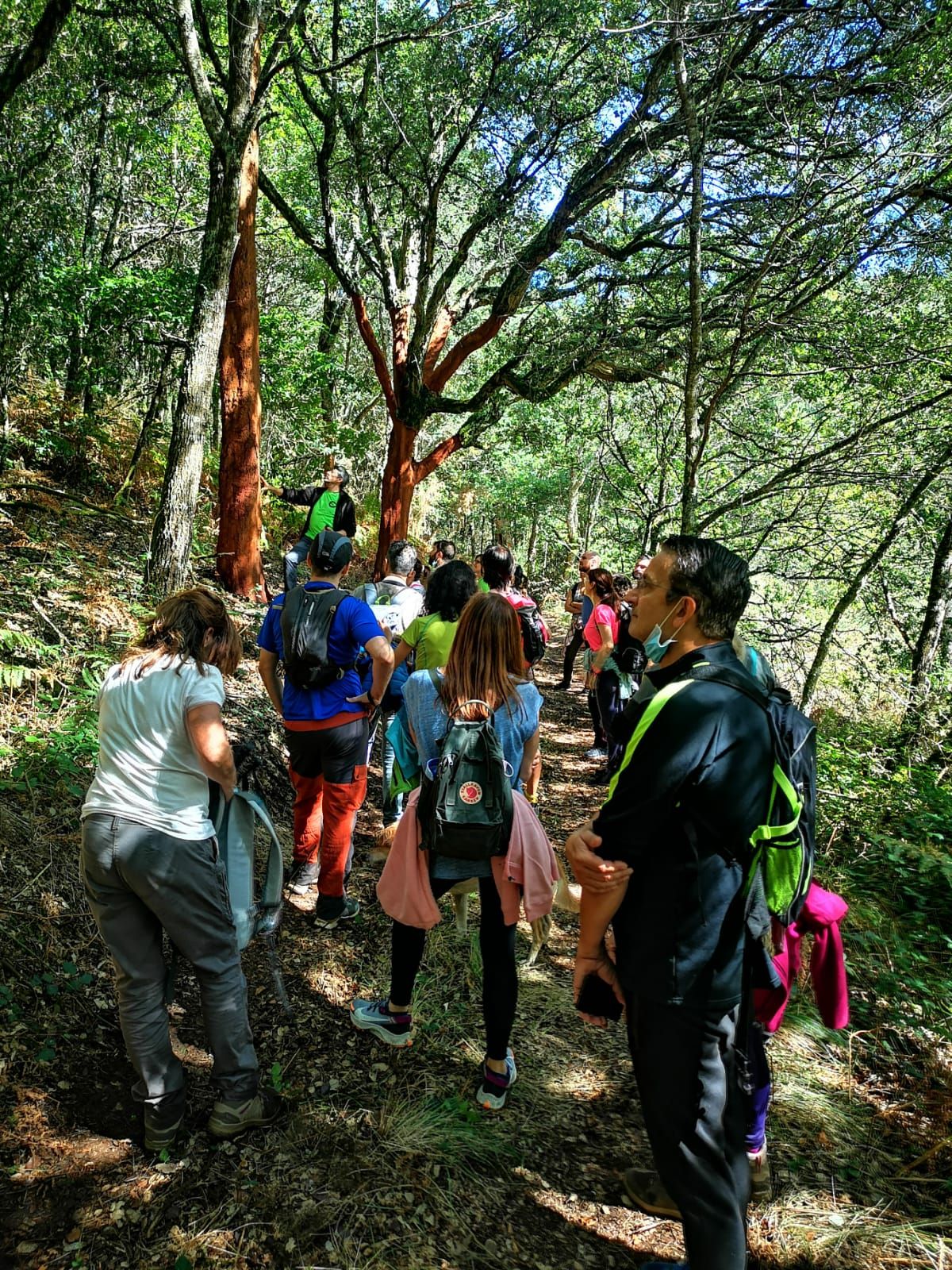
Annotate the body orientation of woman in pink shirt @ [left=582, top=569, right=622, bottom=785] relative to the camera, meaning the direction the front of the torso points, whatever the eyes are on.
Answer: to the viewer's left

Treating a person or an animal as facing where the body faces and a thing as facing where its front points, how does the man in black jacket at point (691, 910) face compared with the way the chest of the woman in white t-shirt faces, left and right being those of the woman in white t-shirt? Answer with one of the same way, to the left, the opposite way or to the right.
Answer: to the left

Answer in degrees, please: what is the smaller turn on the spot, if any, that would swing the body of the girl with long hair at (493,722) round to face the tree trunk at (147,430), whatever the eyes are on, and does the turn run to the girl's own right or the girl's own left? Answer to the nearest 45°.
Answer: approximately 45° to the girl's own left

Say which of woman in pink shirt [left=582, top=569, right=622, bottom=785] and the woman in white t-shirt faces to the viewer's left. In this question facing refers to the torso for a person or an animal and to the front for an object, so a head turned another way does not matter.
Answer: the woman in pink shirt

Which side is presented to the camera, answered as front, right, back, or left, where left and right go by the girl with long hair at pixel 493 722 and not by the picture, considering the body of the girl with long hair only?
back

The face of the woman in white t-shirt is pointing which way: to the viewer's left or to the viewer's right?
to the viewer's right

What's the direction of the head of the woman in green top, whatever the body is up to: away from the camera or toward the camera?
away from the camera

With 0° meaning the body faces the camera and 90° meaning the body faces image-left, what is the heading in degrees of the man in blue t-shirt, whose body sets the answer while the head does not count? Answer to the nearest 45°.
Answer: approximately 180°

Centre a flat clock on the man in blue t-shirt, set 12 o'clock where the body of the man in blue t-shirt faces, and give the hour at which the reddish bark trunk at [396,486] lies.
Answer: The reddish bark trunk is roughly at 12 o'clock from the man in blue t-shirt.

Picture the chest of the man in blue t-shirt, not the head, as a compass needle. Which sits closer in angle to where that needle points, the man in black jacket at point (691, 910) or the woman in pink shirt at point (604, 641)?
the woman in pink shirt

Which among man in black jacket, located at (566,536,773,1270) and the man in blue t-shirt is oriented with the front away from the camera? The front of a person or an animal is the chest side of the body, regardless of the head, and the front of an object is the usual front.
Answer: the man in blue t-shirt

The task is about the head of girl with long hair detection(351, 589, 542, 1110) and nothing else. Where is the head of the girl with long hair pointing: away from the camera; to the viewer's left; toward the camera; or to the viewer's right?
away from the camera

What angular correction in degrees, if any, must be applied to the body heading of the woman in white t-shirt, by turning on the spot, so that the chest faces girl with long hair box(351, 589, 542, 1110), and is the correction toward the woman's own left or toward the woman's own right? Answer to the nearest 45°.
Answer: approximately 45° to the woman's own right

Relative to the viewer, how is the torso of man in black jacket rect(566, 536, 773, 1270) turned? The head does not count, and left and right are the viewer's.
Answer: facing to the left of the viewer
